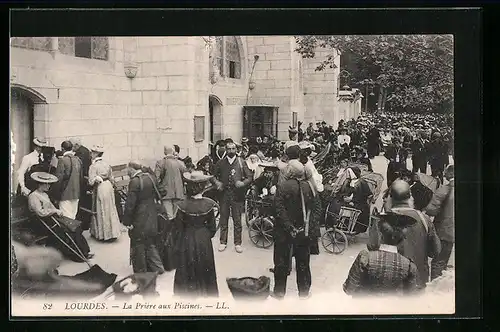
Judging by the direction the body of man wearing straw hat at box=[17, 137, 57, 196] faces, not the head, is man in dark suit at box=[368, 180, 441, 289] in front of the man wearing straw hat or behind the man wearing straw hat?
in front

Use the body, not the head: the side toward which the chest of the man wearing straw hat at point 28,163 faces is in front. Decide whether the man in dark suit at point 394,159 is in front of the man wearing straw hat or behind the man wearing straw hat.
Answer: in front

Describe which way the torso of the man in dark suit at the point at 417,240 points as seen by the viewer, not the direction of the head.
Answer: away from the camera

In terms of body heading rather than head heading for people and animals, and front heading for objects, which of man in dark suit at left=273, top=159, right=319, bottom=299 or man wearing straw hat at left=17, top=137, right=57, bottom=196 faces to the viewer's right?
the man wearing straw hat

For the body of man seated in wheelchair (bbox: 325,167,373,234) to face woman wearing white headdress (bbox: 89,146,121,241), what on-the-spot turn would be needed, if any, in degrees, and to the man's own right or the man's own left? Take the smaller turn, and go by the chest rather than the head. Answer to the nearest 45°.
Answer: approximately 45° to the man's own right

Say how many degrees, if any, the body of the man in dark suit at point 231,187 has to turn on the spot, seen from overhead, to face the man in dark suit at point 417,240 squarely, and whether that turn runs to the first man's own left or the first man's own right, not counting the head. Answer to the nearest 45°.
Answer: approximately 90° to the first man's own left

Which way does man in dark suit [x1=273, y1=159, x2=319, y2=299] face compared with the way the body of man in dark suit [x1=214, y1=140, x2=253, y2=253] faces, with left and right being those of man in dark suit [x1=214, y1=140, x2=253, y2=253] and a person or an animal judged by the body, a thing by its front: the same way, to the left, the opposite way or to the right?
the opposite way

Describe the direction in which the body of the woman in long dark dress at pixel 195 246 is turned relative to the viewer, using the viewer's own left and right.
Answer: facing away from the viewer

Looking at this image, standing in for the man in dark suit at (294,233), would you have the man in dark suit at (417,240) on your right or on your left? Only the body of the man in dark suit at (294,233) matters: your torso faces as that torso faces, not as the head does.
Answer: on your right
